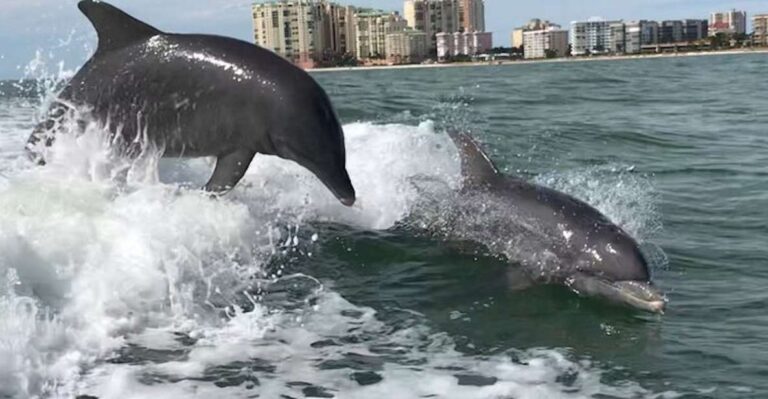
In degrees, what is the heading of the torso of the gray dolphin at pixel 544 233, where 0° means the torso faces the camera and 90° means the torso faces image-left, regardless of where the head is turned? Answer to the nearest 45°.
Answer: approximately 270°

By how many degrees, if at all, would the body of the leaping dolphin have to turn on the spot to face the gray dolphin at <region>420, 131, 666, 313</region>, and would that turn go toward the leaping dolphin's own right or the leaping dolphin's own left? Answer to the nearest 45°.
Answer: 0° — it already faces it

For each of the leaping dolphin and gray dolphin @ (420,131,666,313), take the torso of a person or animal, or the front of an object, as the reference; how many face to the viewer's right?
2

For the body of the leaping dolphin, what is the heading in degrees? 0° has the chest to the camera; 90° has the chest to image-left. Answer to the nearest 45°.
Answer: approximately 270°

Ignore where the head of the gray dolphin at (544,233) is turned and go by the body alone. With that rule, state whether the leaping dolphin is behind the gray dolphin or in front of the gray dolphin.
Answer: behind
